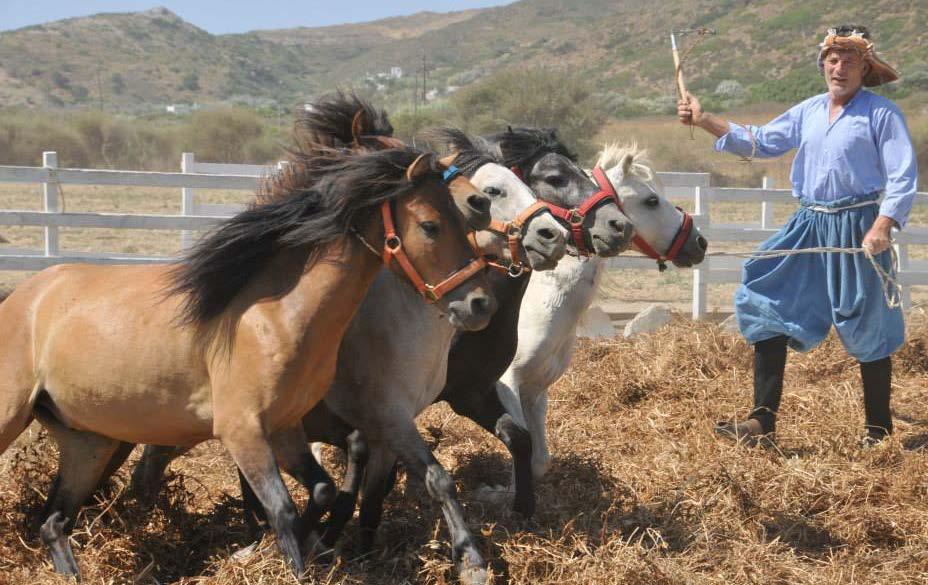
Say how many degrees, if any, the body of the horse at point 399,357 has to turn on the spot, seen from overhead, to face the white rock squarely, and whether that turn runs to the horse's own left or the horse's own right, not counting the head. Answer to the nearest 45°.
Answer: approximately 90° to the horse's own left

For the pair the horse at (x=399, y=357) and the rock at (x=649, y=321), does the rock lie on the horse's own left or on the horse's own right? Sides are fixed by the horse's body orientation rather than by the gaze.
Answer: on the horse's own left

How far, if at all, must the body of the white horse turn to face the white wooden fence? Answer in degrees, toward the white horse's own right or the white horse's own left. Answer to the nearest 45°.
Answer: approximately 180°

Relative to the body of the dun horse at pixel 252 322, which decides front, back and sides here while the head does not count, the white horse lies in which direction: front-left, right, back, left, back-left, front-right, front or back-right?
front-left

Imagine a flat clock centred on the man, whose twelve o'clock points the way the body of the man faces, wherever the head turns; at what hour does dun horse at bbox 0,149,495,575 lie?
The dun horse is roughly at 1 o'clock from the man.

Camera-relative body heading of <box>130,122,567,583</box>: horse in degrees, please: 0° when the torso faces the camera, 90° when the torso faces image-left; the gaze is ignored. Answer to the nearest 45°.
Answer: approximately 315°

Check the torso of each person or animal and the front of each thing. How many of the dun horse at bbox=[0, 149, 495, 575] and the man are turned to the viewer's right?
1

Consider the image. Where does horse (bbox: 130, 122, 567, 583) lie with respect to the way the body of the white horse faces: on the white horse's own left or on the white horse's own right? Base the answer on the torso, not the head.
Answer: on the white horse's own right

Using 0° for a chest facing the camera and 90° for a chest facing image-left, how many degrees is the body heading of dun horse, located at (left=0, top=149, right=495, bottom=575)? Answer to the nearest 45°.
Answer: approximately 270°

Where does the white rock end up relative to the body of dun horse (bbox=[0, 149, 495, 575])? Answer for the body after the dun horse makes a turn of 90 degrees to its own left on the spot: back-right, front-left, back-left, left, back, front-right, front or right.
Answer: front-right

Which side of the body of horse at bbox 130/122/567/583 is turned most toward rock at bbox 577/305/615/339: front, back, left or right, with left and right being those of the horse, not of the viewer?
left
